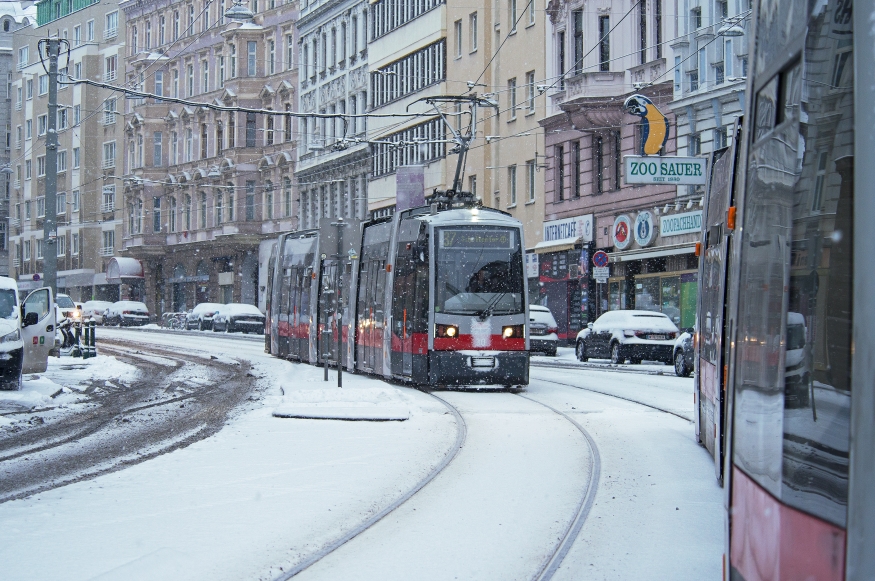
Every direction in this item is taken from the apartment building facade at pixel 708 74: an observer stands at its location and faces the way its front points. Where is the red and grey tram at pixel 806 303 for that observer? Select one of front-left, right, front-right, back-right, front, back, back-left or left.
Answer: front-left

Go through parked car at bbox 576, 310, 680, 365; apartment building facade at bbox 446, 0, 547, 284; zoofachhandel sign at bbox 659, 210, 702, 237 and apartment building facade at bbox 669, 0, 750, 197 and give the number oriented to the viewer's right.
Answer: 0

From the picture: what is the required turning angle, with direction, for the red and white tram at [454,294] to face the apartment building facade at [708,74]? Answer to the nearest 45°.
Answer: approximately 90° to its left

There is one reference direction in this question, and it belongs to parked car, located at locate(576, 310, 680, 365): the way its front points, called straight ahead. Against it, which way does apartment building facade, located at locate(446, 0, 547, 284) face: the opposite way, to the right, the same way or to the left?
to the left

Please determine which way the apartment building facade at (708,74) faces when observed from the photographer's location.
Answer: facing the viewer and to the left of the viewer

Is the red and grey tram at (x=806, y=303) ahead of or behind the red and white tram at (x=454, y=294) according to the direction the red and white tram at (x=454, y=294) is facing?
ahead

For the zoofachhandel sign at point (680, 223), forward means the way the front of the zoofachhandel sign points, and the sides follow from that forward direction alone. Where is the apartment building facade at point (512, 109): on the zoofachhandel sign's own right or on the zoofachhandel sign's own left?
on the zoofachhandel sign's own right

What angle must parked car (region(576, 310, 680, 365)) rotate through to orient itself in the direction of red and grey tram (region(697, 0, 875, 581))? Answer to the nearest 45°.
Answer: approximately 135° to its left

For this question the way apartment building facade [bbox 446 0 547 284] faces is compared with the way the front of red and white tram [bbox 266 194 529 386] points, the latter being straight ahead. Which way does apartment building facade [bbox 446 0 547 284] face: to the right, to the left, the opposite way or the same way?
to the right

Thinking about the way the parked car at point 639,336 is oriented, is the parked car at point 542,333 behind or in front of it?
in front

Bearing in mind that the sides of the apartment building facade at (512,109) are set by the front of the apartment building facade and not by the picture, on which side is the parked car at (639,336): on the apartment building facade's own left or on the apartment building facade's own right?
on the apartment building facade's own left

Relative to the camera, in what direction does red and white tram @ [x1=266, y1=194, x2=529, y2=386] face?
facing the viewer and to the right of the viewer

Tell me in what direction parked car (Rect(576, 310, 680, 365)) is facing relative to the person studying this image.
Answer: facing away from the viewer and to the left of the viewer

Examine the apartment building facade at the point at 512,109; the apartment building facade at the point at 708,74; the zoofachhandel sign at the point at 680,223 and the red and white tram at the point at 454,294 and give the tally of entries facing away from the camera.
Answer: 0
